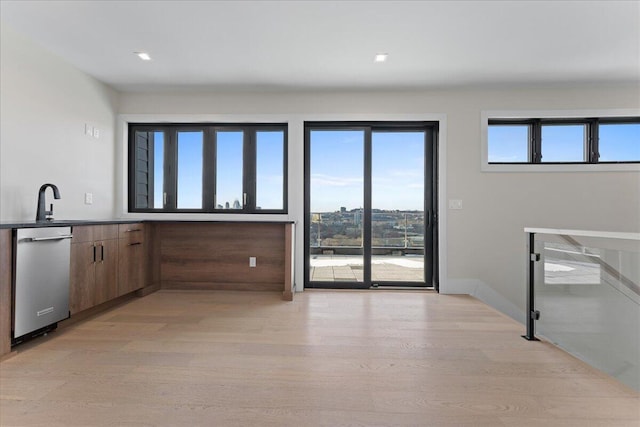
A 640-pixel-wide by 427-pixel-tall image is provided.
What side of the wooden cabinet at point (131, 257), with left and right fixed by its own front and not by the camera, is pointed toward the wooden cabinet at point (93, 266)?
right

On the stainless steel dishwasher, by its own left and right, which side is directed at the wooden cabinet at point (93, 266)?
left

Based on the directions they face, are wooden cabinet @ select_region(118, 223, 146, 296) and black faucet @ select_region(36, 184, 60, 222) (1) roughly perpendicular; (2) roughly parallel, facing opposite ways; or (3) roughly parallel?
roughly parallel

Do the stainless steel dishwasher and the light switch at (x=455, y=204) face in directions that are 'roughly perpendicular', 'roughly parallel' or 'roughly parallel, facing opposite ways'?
roughly perpendicular

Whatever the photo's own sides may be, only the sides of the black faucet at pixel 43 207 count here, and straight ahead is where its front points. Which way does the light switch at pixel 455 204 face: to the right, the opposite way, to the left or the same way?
to the right

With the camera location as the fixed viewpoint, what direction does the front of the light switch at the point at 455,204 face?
facing the viewer

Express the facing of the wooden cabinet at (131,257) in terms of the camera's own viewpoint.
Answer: facing the viewer and to the right of the viewer

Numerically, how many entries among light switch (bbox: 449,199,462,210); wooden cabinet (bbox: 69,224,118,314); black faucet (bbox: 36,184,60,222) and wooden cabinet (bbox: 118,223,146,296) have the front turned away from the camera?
0

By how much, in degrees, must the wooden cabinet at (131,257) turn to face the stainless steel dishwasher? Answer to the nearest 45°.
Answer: approximately 90° to its right

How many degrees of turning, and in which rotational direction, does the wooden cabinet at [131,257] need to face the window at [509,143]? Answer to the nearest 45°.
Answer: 0° — it already faces it

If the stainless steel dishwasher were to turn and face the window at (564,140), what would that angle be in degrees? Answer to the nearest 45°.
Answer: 0° — it already faces it

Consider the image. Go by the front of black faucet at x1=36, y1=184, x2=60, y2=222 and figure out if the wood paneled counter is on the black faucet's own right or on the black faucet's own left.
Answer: on the black faucet's own left

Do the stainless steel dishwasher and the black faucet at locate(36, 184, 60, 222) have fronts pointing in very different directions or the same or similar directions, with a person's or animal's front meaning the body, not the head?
same or similar directions

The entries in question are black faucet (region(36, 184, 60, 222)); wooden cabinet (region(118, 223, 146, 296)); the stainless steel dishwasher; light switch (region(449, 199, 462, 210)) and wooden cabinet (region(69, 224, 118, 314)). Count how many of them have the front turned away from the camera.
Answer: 0

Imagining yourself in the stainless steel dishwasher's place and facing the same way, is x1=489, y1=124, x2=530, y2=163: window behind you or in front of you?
in front

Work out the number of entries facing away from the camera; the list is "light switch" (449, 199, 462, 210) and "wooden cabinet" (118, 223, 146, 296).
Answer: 0

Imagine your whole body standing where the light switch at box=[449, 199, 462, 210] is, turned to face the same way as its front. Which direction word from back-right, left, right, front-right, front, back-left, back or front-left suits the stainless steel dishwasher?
front-right

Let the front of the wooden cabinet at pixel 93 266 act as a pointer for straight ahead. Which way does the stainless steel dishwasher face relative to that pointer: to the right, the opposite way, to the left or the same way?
the same way

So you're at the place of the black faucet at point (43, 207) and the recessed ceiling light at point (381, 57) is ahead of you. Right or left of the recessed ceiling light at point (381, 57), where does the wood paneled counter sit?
left

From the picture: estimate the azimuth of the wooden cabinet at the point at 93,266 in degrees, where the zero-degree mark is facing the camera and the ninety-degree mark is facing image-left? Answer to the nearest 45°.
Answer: approximately 315°

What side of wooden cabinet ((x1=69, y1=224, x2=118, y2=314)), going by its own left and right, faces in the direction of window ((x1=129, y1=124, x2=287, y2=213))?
left

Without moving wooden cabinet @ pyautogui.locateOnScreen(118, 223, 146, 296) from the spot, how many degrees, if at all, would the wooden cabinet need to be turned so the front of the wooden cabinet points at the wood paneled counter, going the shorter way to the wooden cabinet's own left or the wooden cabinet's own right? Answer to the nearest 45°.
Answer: approximately 45° to the wooden cabinet's own left
